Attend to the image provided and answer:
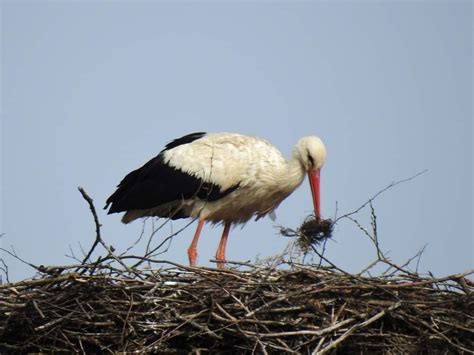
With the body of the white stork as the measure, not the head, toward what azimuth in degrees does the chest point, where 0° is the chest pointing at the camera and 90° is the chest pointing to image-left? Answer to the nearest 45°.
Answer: approximately 270°
